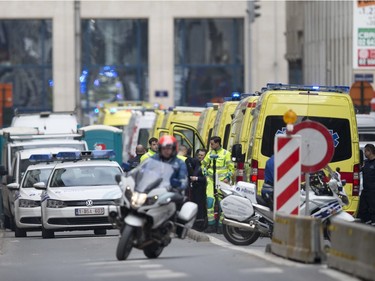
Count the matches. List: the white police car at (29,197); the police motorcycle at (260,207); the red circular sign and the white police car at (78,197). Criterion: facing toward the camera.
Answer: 3

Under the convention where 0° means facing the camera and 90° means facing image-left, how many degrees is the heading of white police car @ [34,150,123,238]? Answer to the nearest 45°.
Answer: approximately 0°

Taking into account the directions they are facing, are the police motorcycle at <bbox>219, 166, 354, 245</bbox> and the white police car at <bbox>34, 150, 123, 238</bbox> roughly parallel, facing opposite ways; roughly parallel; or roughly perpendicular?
roughly perpendicular

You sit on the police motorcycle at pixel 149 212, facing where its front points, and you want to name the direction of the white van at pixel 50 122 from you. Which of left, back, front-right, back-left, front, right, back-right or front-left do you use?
back-right
